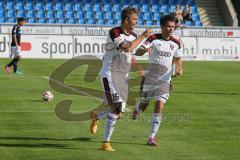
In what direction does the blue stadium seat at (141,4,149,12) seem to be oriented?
toward the camera

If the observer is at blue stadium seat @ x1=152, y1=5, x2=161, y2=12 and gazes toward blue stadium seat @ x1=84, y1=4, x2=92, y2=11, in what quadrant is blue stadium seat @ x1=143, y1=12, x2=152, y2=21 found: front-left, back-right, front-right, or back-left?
front-left

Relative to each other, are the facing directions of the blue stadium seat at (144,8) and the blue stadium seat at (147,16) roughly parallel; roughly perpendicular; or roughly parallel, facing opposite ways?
roughly parallel

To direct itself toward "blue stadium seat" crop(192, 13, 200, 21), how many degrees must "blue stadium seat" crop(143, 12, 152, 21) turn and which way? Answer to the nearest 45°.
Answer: approximately 90° to its left

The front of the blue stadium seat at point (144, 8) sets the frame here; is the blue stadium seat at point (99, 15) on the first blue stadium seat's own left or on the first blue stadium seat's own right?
on the first blue stadium seat's own right

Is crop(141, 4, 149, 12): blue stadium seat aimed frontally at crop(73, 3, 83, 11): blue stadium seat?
no

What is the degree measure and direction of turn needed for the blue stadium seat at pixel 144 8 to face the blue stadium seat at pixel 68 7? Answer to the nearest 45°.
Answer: approximately 90° to its right

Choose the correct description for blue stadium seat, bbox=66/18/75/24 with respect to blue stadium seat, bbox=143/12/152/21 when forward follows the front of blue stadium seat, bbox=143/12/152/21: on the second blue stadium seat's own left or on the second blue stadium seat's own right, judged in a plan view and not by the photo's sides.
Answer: on the second blue stadium seat's own right

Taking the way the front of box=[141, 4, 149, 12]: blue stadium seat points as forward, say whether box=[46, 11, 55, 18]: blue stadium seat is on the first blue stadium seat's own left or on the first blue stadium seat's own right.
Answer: on the first blue stadium seat's own right

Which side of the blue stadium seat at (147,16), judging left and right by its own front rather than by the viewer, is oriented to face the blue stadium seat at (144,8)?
back

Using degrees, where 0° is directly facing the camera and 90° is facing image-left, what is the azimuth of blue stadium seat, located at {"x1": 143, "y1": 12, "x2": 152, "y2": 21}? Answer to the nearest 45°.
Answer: approximately 0°

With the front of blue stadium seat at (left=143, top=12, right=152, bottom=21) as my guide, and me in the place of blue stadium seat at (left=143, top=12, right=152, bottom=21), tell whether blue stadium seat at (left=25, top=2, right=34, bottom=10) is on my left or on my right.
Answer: on my right

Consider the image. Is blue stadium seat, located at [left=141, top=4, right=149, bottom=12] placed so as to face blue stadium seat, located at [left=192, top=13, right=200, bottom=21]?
no

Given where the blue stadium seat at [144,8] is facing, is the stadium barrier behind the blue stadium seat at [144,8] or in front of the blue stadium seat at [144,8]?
in front

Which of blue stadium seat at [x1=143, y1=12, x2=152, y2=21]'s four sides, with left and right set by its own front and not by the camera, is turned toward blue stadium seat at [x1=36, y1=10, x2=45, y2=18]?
right

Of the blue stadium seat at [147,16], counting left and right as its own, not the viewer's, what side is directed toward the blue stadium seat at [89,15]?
right

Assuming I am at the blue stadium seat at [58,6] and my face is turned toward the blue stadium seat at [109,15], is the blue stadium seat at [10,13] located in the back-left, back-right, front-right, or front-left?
back-right

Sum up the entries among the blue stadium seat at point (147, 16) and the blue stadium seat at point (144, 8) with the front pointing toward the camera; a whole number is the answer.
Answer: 2
